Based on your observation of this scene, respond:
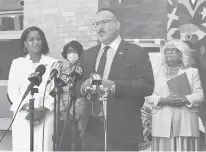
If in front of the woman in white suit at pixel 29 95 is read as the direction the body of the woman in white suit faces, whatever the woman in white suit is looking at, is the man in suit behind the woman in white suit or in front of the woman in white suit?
in front

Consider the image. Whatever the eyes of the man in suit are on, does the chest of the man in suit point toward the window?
no

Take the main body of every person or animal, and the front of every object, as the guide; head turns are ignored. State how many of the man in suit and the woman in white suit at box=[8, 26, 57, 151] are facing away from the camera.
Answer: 0

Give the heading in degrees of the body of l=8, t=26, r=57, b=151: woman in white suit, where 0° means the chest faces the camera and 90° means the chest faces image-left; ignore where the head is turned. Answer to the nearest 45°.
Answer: approximately 315°

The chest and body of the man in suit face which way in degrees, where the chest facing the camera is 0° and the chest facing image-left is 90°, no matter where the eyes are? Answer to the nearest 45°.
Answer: approximately 45°

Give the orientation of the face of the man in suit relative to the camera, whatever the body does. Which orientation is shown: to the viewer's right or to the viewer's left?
to the viewer's left

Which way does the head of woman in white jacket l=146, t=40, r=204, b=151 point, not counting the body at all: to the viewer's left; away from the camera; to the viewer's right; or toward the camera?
toward the camera

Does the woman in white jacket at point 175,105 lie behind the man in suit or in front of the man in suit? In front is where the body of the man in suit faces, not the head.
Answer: behind

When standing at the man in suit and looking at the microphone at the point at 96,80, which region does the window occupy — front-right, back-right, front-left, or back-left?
back-right

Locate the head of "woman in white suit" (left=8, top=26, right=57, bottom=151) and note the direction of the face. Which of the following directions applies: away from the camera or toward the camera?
toward the camera

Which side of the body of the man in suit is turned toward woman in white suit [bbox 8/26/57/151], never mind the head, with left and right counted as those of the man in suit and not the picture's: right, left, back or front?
right
